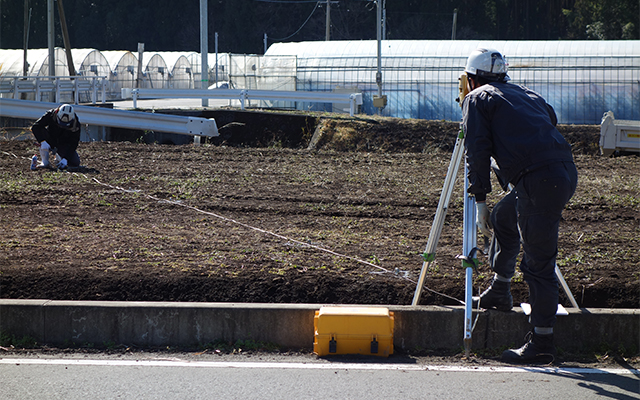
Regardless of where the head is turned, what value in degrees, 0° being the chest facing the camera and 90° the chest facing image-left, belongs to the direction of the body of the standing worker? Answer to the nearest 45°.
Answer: approximately 135°

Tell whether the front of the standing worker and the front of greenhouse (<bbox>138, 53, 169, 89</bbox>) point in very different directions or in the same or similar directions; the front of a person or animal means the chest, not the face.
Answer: very different directions

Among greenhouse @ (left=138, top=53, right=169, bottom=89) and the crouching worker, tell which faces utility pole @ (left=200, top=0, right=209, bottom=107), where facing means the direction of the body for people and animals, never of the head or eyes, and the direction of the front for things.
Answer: the greenhouse

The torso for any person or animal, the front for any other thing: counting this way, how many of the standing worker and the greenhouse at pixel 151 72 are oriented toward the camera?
1

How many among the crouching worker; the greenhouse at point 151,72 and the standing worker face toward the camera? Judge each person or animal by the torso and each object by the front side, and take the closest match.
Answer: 2

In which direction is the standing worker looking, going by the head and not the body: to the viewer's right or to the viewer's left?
to the viewer's left

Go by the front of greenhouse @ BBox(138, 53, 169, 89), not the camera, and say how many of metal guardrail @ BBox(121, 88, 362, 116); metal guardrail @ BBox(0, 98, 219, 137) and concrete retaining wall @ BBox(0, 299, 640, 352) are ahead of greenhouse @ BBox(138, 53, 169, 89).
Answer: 3

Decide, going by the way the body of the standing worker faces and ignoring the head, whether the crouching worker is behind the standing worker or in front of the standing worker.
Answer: in front

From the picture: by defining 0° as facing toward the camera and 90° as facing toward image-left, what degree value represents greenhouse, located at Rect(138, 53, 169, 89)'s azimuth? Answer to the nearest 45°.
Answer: approximately 0°

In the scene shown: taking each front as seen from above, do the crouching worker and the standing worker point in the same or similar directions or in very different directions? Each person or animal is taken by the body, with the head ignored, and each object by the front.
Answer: very different directions

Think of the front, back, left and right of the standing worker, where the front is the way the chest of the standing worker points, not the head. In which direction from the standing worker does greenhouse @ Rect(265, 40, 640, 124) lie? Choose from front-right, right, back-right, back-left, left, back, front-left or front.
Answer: front-right

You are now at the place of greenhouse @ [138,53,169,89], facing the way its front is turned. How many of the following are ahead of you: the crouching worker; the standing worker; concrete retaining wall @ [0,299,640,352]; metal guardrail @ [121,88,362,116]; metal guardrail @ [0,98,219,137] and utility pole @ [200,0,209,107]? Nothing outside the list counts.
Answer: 6
